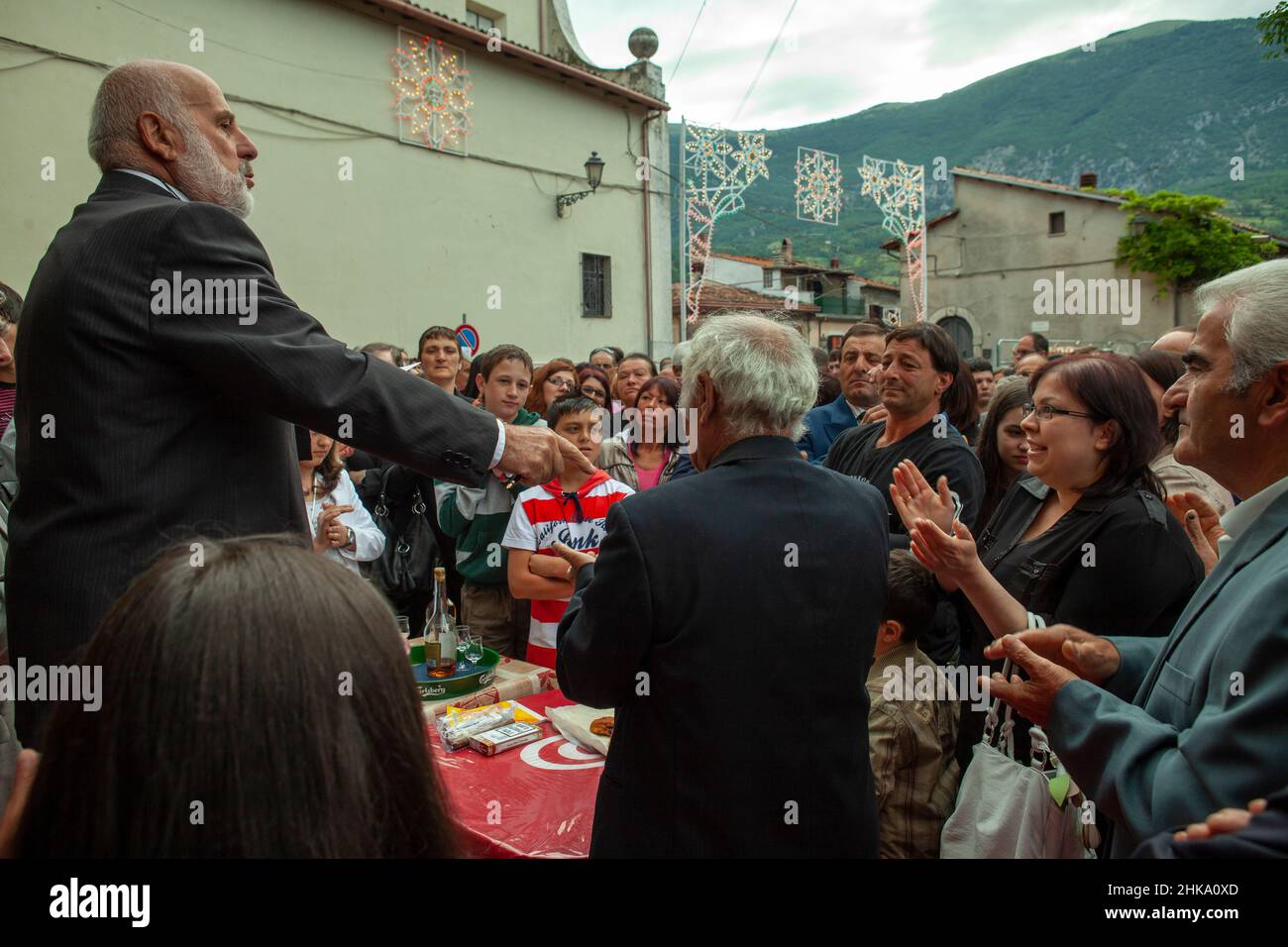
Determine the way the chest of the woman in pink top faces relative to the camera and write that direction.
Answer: toward the camera

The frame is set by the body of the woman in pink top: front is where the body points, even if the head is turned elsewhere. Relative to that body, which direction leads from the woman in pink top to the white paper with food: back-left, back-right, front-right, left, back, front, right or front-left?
front

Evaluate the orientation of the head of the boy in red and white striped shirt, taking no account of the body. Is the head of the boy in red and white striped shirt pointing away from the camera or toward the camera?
toward the camera

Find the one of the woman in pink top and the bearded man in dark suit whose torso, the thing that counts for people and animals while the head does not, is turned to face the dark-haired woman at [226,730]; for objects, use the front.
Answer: the woman in pink top

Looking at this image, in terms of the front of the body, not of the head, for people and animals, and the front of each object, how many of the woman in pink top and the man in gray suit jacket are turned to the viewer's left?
1

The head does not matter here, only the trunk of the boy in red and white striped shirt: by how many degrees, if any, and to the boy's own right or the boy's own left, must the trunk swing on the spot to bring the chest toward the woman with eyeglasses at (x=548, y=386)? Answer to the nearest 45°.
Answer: approximately 180°

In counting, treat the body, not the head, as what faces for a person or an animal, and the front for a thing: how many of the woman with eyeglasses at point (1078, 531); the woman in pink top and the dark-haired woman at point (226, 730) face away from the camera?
1

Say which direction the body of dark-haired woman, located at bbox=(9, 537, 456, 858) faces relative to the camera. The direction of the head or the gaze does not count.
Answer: away from the camera

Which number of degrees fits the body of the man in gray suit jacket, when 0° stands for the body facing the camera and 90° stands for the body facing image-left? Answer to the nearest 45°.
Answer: approximately 90°

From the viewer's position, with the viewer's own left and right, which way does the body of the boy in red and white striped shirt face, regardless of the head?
facing the viewer

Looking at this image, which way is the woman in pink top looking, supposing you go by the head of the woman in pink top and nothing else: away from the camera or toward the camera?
toward the camera

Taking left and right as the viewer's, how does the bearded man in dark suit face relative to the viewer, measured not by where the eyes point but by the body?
facing away from the viewer and to the right of the viewer

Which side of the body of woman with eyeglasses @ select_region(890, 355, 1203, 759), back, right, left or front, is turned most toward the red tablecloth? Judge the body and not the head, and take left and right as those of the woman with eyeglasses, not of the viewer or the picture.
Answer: front

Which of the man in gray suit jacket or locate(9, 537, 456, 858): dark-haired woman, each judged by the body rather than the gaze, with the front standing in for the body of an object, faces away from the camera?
the dark-haired woman
